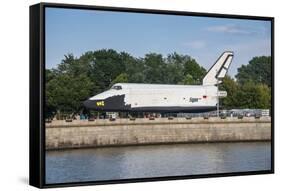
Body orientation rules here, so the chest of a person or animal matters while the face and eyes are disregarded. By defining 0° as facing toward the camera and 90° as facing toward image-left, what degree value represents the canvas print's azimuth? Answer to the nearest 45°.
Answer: approximately 315°
